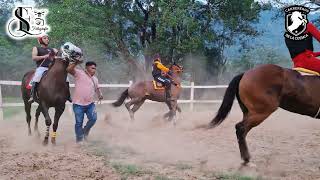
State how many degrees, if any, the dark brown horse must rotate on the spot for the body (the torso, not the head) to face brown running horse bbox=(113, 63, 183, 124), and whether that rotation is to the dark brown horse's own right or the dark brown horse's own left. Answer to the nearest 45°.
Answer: approximately 90° to the dark brown horse's own left

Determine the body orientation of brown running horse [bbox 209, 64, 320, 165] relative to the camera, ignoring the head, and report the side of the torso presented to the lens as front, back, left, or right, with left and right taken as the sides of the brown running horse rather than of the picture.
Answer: right

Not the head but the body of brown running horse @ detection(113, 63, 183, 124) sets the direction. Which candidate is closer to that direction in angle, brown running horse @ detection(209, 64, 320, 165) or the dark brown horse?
the brown running horse

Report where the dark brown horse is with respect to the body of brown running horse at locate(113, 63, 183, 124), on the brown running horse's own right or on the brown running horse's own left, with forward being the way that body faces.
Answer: on the brown running horse's own right

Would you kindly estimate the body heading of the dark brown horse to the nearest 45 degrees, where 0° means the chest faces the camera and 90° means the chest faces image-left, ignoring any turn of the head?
approximately 315°

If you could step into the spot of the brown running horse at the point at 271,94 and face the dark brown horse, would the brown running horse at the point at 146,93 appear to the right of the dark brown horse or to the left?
right

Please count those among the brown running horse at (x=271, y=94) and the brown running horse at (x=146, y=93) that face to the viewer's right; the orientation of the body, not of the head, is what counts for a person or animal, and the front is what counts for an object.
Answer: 2

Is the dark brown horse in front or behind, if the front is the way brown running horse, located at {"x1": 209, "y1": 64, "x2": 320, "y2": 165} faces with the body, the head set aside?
behind

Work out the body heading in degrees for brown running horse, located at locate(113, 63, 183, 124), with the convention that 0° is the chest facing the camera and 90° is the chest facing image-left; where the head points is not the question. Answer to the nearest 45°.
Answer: approximately 270°

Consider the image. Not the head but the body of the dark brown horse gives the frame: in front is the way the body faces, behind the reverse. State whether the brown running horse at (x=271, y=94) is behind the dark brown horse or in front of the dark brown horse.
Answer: in front
